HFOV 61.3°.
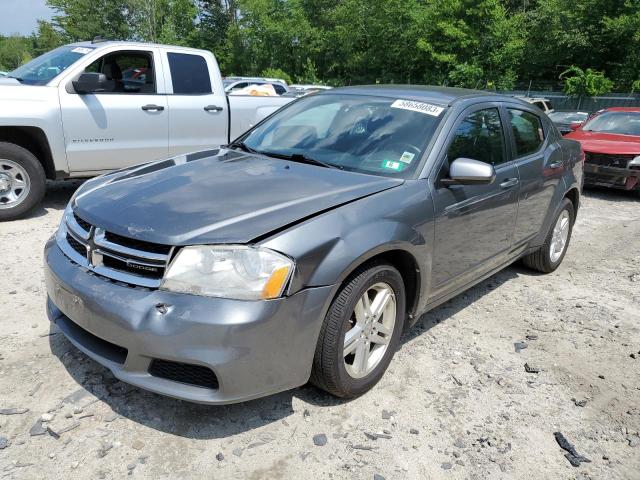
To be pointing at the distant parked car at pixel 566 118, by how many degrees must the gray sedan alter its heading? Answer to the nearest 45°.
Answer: approximately 180°

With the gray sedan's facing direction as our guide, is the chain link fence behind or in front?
behind

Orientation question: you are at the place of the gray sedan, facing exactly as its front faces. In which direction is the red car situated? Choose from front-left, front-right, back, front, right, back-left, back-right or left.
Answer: back

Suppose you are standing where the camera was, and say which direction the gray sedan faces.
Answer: facing the viewer and to the left of the viewer
